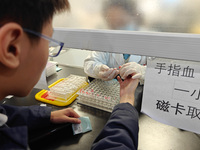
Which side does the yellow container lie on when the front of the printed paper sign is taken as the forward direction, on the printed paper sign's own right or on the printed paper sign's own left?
on the printed paper sign's own right

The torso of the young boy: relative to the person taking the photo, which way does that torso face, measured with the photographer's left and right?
facing away from the viewer and to the right of the viewer

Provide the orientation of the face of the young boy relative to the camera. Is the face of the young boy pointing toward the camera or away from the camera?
away from the camera
